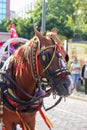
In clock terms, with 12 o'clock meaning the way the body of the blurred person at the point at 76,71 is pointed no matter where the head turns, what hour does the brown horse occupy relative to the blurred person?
The brown horse is roughly at 12 o'clock from the blurred person.

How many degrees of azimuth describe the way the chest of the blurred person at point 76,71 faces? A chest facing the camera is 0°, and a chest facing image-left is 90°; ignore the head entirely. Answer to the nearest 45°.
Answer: approximately 0°
